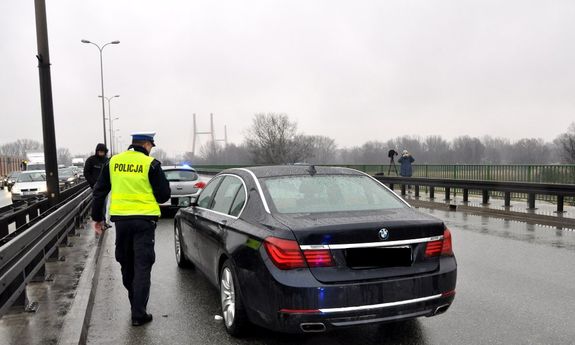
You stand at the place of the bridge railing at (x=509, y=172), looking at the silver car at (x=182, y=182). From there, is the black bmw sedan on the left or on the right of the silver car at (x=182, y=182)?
left

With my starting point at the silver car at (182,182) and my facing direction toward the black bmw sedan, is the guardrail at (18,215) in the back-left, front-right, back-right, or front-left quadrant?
front-right

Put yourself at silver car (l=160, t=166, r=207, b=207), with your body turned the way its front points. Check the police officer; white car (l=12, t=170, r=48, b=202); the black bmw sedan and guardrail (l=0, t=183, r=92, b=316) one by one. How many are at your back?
3

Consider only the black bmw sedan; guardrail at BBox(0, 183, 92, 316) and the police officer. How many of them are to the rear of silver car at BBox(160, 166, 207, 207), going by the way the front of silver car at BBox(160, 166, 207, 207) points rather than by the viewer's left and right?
3

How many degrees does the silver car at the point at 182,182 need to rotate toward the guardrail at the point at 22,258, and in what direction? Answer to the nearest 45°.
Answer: approximately 180°

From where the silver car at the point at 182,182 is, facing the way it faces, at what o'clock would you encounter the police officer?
The police officer is roughly at 6 o'clock from the silver car.

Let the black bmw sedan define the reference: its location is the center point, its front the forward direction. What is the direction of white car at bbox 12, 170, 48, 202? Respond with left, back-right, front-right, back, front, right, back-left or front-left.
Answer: front

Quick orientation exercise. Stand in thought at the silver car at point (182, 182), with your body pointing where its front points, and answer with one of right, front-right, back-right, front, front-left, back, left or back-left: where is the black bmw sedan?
back

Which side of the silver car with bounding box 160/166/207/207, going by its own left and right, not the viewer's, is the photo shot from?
back

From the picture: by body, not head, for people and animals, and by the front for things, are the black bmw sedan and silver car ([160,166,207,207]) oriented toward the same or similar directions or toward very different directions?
same or similar directions

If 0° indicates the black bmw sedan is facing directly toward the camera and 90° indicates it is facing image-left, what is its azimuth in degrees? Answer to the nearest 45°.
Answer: approximately 135°

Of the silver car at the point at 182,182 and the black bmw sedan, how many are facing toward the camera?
0
